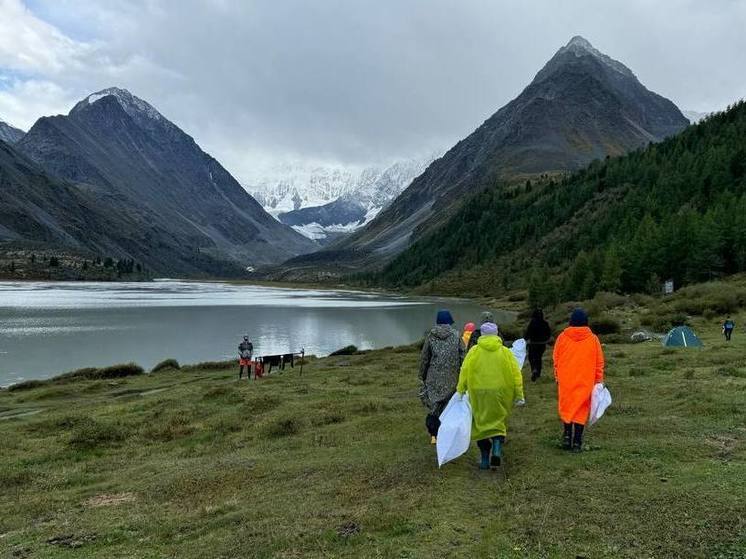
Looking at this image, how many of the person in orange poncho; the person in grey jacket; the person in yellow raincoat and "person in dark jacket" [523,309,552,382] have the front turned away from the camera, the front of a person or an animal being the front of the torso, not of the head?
4

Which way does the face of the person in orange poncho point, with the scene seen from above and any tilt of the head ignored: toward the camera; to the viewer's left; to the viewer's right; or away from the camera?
away from the camera

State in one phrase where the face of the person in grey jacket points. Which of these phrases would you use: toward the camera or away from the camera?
away from the camera

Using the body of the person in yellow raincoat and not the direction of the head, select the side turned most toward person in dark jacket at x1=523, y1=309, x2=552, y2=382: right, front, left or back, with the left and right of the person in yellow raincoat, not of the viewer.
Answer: front

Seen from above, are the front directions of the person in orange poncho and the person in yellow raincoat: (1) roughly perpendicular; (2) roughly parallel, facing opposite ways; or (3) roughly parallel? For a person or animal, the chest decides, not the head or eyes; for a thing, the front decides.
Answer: roughly parallel

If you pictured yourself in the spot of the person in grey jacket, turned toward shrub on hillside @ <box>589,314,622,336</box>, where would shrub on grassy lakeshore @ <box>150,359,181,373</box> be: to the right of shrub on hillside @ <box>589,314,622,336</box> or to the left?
left

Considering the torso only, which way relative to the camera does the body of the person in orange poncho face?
away from the camera

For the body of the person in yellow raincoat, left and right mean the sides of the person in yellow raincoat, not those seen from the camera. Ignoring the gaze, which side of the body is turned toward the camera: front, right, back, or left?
back

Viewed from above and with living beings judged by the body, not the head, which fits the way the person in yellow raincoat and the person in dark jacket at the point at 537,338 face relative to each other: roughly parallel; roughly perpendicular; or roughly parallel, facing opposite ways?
roughly parallel

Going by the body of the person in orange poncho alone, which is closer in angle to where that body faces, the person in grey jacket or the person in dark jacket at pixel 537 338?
the person in dark jacket

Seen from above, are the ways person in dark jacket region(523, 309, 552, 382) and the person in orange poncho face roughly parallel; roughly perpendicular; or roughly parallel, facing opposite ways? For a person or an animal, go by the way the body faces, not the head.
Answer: roughly parallel

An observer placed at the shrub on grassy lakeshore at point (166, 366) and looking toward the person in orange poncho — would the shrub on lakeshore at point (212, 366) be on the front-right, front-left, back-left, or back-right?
front-left

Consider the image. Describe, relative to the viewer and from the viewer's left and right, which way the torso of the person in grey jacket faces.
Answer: facing away from the viewer

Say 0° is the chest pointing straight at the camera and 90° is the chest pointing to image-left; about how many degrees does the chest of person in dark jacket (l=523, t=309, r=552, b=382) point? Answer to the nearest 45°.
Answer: approximately 180°

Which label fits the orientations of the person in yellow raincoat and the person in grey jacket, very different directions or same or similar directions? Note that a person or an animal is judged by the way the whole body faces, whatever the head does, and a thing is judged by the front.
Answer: same or similar directions
